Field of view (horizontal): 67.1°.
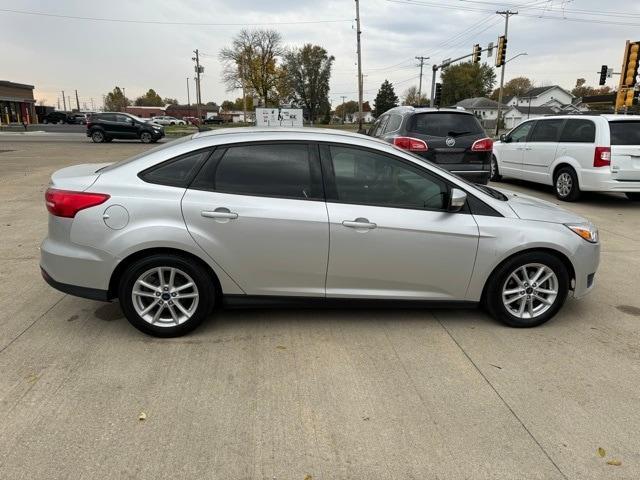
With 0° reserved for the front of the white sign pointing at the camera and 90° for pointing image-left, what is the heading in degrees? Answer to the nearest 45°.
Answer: approximately 0°

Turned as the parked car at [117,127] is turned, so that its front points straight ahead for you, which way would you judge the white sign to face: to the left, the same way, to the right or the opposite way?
to the right

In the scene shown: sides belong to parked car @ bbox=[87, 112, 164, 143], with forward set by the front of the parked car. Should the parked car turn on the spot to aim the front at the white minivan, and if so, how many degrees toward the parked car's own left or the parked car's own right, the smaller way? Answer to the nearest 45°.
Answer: approximately 90° to the parked car's own right

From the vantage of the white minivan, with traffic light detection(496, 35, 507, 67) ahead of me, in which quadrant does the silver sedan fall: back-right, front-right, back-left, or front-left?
back-left

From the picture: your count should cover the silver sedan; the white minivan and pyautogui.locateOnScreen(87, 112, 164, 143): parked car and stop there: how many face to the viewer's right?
2

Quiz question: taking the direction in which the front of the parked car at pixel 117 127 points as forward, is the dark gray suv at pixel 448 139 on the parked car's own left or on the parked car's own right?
on the parked car's own right

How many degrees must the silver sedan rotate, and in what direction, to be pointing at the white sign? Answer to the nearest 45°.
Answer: approximately 90° to its left

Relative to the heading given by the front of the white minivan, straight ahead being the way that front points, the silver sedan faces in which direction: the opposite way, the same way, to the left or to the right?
to the right

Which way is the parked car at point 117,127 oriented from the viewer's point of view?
to the viewer's right

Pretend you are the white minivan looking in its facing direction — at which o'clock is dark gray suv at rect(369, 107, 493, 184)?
The dark gray suv is roughly at 9 o'clock from the white minivan.

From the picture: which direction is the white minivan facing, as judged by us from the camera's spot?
facing away from the viewer and to the left of the viewer

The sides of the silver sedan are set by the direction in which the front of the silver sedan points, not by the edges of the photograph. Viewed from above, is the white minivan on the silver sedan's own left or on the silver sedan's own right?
on the silver sedan's own left

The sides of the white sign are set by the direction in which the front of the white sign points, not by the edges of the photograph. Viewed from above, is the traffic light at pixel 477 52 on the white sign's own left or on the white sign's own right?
on the white sign's own left

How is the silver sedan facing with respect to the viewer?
to the viewer's right

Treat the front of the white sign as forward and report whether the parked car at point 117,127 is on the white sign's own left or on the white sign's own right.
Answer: on the white sign's own right

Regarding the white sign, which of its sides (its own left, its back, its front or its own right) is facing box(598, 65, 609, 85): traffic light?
left

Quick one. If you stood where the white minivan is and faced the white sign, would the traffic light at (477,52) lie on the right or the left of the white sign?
right
